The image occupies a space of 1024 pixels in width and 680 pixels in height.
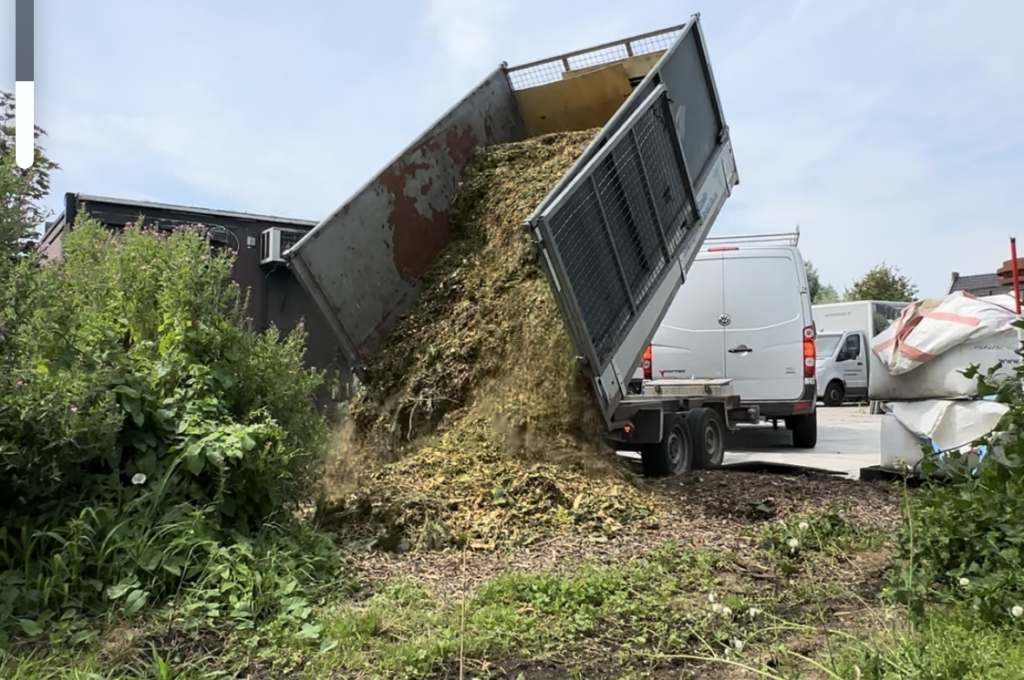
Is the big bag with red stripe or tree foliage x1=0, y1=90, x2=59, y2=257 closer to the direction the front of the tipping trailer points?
the big bag with red stripe

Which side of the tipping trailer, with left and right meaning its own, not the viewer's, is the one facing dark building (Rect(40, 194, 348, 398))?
left

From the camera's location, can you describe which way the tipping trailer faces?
facing away from the viewer and to the right of the viewer

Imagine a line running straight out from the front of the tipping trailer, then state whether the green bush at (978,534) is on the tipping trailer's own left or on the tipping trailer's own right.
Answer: on the tipping trailer's own right

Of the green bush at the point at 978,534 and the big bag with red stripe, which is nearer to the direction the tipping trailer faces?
the big bag with red stripe

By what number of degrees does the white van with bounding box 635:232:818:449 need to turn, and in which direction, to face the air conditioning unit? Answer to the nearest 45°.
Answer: approximately 135° to its left

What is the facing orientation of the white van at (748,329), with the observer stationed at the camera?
facing away from the viewer

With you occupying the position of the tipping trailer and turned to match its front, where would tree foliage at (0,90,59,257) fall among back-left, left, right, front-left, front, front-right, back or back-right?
back

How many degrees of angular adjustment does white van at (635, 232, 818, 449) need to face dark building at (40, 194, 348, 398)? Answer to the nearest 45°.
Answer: approximately 135° to its left
